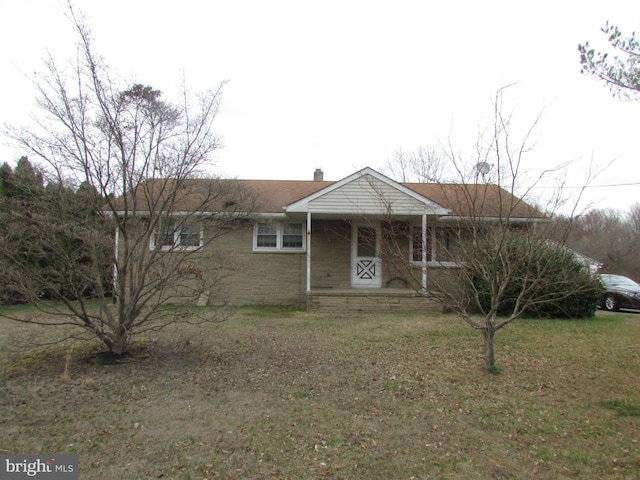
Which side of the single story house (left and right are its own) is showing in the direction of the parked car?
left

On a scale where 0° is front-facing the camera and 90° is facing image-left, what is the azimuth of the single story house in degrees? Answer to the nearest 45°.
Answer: approximately 0°

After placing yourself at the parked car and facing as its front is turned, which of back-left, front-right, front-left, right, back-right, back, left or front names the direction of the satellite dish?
front-right

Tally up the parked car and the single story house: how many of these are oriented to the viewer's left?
0
